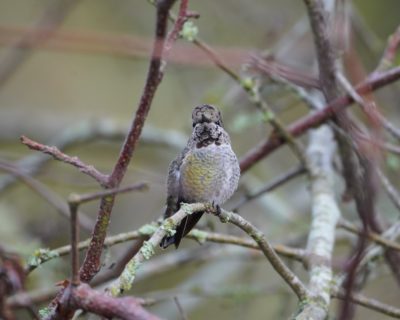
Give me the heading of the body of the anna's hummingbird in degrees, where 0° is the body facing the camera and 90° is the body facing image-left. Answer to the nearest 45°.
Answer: approximately 315°

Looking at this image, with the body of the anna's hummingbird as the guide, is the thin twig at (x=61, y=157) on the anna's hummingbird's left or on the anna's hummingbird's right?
on the anna's hummingbird's right

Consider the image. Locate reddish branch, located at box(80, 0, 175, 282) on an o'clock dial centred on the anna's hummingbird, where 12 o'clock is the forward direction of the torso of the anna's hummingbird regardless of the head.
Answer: The reddish branch is roughly at 2 o'clock from the anna's hummingbird.

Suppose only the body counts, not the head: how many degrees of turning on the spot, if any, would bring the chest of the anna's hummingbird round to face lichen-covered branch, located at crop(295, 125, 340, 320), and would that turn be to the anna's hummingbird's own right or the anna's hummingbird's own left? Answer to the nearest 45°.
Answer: approximately 90° to the anna's hummingbird's own left

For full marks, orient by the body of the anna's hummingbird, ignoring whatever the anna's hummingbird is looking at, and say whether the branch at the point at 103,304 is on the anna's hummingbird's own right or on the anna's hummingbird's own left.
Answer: on the anna's hummingbird's own right

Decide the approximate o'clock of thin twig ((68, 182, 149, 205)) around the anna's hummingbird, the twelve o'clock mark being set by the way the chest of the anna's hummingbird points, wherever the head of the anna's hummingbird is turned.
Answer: The thin twig is roughly at 2 o'clock from the anna's hummingbird.
